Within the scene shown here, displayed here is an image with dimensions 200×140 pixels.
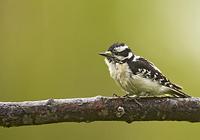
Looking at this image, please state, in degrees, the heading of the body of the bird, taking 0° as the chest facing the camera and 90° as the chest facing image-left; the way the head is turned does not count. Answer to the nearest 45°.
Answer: approximately 90°
